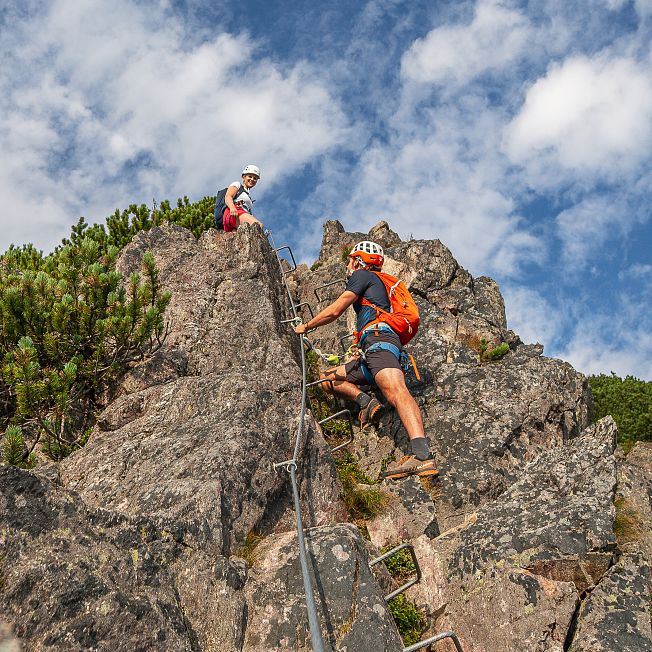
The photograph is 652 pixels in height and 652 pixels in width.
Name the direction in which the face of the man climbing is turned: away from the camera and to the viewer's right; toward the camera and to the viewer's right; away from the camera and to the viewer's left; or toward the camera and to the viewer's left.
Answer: away from the camera and to the viewer's left

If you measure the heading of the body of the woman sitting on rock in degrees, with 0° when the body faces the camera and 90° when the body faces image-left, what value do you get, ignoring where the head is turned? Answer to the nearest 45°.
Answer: approximately 315°
